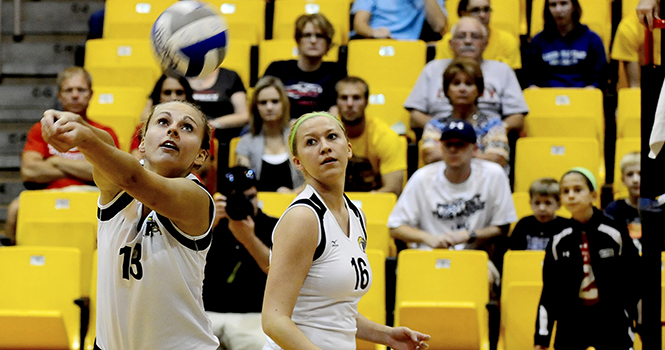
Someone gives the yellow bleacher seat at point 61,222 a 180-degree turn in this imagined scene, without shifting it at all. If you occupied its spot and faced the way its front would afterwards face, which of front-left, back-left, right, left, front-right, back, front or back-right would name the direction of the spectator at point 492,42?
right

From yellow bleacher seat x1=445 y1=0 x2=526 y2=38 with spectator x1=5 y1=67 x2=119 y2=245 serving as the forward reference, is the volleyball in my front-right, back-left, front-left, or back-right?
front-left

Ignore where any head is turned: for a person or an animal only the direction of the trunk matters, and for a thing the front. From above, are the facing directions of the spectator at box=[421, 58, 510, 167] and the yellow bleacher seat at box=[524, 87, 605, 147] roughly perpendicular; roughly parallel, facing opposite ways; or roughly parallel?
roughly parallel

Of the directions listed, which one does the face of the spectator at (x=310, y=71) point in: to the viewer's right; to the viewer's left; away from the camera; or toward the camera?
toward the camera

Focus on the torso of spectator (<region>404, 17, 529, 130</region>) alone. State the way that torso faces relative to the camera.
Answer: toward the camera

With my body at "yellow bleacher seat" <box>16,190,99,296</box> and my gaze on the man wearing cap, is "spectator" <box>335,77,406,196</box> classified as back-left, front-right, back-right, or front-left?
front-left

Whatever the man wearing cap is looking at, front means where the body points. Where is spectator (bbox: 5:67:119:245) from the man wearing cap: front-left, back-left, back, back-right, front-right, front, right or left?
right

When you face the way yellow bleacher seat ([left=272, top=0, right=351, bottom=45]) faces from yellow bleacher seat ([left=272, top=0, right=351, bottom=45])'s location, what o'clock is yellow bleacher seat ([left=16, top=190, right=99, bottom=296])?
yellow bleacher seat ([left=16, top=190, right=99, bottom=296]) is roughly at 1 o'clock from yellow bleacher seat ([left=272, top=0, right=351, bottom=45]).

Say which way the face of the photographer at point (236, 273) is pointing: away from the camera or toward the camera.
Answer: toward the camera

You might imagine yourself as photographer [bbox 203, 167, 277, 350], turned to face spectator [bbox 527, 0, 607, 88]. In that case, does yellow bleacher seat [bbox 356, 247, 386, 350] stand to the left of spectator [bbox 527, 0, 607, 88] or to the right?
right

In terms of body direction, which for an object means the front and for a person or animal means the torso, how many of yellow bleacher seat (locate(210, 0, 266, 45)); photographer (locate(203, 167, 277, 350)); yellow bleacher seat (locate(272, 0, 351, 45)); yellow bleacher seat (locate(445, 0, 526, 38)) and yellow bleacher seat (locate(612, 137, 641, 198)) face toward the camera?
5

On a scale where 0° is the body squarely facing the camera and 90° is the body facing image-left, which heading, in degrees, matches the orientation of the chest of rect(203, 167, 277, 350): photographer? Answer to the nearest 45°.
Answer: approximately 0°

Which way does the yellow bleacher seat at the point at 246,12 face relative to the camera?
toward the camera

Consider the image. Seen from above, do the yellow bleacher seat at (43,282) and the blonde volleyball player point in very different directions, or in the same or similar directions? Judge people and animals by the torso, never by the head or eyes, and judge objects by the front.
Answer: same or similar directions

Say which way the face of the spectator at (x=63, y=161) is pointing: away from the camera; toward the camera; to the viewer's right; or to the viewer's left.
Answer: toward the camera

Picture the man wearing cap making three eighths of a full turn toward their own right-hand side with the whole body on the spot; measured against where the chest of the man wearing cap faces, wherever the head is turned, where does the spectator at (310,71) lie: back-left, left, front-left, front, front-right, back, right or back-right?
front

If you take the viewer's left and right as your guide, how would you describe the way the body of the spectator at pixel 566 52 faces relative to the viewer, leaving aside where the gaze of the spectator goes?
facing the viewer
